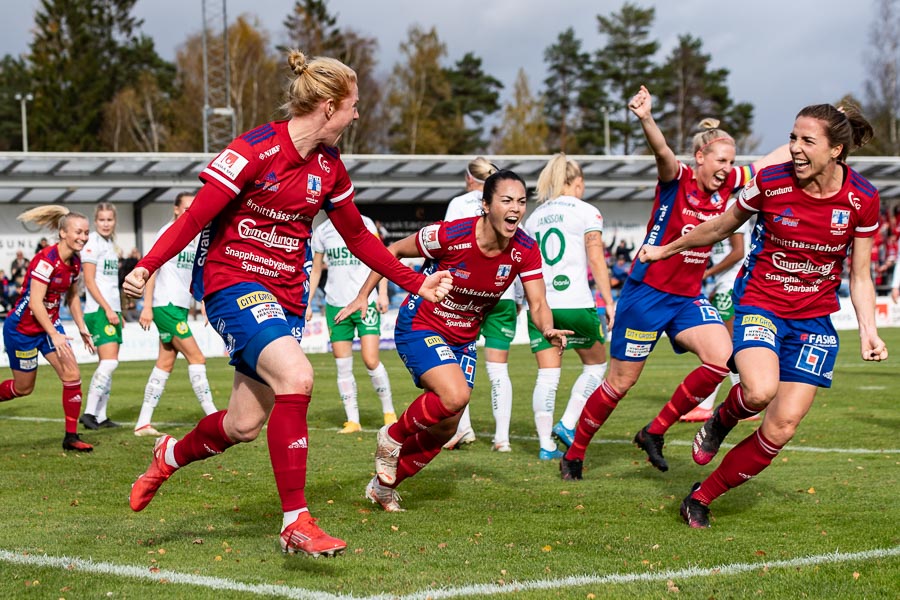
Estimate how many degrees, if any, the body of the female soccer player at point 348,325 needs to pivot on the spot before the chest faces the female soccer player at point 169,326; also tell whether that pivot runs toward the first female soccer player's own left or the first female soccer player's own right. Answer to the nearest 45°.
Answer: approximately 90° to the first female soccer player's own right

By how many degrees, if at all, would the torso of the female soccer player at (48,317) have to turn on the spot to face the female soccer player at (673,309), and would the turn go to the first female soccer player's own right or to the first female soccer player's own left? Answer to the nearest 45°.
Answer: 0° — they already face them

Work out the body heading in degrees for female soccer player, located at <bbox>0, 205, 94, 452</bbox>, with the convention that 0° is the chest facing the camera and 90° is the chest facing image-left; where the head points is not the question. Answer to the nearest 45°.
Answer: approximately 315°

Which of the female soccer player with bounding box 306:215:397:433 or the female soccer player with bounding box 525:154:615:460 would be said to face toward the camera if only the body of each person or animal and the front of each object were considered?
the female soccer player with bounding box 306:215:397:433

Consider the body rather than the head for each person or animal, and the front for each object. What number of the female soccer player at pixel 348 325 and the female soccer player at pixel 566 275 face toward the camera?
1

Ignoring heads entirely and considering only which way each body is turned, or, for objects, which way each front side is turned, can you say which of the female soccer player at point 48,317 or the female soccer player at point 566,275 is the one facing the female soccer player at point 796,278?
the female soccer player at point 48,317

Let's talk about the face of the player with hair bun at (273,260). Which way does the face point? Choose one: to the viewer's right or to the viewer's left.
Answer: to the viewer's right

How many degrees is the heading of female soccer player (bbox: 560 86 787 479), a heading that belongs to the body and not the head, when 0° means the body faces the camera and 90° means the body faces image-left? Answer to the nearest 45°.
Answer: approximately 315°

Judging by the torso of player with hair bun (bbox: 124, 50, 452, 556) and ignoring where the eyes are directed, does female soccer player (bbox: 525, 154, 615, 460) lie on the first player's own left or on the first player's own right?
on the first player's own left

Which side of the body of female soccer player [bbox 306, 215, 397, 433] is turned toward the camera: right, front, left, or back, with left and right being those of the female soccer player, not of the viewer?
front

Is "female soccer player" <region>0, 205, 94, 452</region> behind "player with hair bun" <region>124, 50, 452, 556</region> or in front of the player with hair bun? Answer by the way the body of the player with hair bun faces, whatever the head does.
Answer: behind

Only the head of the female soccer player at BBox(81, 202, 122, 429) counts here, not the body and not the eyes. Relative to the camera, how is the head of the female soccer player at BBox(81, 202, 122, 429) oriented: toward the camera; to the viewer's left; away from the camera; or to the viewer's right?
toward the camera

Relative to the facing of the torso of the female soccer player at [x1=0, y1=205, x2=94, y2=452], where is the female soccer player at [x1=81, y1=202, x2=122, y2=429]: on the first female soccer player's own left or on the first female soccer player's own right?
on the first female soccer player's own left
